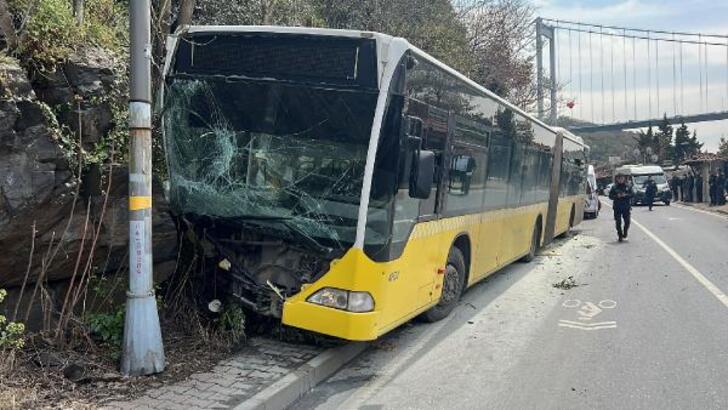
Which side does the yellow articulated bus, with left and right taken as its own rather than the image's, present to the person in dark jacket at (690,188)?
back

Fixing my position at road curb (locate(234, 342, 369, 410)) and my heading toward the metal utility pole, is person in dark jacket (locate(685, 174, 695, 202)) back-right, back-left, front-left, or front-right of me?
back-right

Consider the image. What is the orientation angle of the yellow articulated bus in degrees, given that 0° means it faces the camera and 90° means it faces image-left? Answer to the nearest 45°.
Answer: approximately 45°

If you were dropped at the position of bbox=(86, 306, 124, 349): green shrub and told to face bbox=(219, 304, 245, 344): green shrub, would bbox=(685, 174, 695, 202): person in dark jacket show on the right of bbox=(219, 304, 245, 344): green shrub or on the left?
left

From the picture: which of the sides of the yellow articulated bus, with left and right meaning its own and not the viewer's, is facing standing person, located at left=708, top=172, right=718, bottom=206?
back
